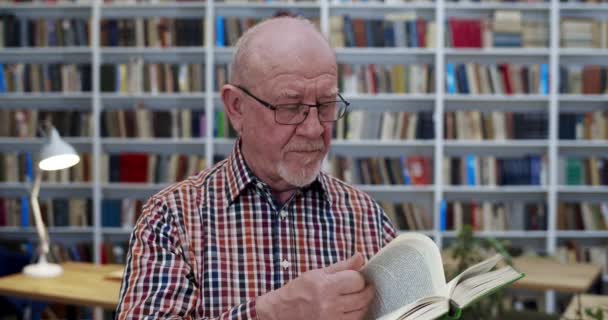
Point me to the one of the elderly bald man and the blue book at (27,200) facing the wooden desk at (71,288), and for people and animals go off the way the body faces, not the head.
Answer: the blue book

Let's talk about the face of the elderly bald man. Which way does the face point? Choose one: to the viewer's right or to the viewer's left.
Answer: to the viewer's right

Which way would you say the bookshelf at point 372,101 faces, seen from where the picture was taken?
facing the viewer

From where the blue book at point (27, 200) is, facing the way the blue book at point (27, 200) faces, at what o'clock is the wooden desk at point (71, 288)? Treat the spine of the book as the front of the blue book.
The wooden desk is roughly at 12 o'clock from the blue book.

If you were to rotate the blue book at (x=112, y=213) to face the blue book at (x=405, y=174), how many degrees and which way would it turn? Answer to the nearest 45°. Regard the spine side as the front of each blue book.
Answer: approximately 90° to its left

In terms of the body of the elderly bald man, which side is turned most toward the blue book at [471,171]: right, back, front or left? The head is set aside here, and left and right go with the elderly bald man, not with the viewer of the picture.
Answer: left

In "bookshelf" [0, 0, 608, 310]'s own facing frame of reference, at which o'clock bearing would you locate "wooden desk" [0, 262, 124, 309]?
The wooden desk is roughly at 1 o'clock from the bookshelf.

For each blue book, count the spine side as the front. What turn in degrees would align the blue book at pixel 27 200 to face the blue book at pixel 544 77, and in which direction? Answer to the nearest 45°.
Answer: approximately 45° to its left

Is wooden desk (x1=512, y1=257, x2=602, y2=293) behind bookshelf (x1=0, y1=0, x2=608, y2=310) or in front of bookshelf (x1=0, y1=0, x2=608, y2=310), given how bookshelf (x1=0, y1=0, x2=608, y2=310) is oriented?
in front

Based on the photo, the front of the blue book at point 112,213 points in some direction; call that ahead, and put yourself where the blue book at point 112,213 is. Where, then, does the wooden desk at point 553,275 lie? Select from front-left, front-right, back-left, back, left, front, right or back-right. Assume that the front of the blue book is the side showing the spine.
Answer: front-left

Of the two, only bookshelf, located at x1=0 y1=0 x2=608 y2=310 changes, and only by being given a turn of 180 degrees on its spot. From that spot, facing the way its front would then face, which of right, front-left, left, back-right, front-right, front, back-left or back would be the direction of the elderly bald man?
back

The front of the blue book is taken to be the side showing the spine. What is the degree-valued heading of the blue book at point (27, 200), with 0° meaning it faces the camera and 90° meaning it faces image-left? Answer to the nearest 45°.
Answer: approximately 0°

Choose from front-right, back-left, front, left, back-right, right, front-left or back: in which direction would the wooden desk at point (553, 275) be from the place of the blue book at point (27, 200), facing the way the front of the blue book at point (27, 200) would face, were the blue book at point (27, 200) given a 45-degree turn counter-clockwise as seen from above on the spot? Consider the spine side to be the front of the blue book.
front

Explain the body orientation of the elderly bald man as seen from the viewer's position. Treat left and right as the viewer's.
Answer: facing the viewer and to the right of the viewer
